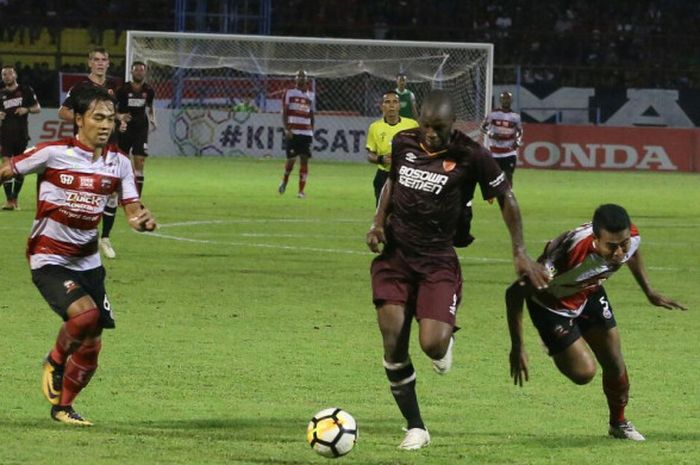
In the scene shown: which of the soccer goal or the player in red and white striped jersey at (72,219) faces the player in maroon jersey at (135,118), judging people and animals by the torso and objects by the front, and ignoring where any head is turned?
the soccer goal

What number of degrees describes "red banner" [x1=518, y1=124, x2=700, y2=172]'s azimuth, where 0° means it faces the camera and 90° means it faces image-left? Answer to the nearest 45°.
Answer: approximately 0°

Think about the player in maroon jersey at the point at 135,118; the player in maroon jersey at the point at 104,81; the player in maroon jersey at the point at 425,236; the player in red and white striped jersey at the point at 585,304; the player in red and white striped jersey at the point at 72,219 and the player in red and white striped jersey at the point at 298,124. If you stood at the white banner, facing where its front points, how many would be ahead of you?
6

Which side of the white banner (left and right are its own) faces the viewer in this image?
front

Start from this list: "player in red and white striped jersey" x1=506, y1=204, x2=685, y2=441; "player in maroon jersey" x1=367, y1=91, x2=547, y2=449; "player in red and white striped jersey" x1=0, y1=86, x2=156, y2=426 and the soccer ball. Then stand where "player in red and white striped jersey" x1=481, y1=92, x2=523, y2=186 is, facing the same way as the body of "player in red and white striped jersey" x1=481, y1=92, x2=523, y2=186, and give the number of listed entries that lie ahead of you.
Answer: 4

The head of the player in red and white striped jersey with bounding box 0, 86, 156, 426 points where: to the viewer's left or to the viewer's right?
to the viewer's right

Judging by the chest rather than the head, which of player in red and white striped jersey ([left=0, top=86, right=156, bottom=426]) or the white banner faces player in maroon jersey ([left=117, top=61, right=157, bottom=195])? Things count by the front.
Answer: the white banner

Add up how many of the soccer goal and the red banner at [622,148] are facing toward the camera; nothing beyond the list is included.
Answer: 2

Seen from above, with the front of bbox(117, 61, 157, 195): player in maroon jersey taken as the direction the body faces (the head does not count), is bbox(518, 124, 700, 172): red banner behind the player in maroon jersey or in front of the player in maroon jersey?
behind

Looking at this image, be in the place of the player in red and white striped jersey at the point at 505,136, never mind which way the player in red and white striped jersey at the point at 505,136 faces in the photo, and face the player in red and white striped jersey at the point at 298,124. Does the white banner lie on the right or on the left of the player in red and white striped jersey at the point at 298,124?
right

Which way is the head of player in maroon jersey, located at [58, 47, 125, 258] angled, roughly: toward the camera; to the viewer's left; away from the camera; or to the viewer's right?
toward the camera

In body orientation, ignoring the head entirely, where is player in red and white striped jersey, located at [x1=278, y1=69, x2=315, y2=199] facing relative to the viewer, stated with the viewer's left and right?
facing the viewer

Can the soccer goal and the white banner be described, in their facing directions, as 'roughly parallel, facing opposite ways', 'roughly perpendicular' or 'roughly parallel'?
roughly parallel

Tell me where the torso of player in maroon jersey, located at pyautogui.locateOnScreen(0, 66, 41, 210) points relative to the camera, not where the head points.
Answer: toward the camera

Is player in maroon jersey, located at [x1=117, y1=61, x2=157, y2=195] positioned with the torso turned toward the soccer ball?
yes

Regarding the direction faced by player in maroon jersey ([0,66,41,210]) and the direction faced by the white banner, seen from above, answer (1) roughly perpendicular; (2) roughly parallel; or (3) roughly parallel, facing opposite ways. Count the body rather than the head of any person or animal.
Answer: roughly parallel

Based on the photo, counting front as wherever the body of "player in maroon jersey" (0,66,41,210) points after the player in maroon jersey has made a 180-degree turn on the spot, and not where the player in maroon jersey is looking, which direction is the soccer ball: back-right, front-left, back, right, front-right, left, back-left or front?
back
